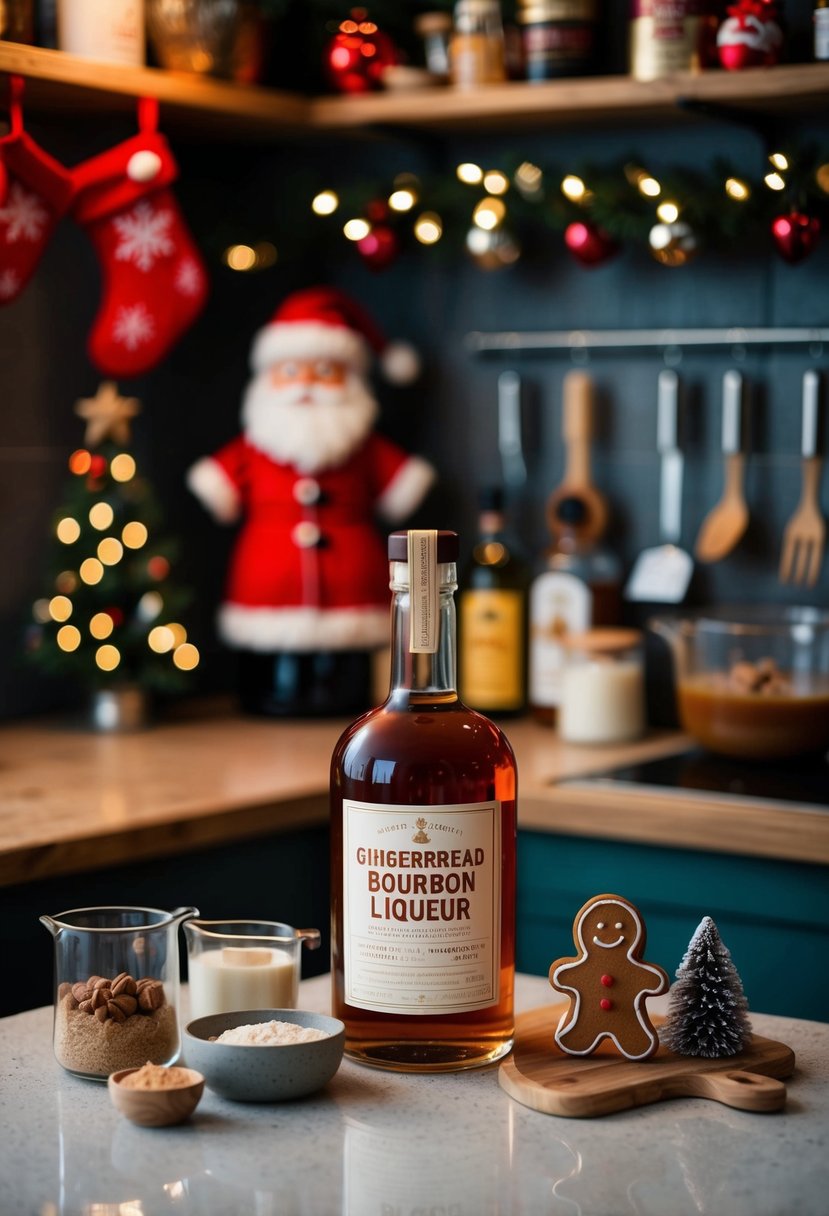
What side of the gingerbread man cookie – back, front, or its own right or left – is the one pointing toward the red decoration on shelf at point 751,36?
back

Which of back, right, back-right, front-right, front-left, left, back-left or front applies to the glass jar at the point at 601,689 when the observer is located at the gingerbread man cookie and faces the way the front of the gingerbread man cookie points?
back

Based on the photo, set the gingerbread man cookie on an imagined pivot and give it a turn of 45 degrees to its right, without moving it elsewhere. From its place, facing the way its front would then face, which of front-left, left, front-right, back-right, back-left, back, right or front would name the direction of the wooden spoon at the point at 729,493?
back-right

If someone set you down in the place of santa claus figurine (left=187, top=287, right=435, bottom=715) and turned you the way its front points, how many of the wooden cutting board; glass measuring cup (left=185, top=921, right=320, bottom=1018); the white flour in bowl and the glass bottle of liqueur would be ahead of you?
4

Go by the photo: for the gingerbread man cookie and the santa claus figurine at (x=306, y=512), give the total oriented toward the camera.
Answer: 2

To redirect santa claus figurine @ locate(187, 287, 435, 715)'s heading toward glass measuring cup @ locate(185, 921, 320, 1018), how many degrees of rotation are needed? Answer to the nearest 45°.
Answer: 0° — it already faces it

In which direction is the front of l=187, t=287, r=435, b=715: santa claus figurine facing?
toward the camera

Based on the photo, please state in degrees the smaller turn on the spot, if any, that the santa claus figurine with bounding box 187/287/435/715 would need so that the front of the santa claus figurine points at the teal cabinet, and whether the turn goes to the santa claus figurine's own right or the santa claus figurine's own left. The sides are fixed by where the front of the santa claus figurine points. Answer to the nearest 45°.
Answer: approximately 45° to the santa claus figurine's own left

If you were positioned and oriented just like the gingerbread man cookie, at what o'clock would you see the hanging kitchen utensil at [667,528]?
The hanging kitchen utensil is roughly at 6 o'clock from the gingerbread man cookie.

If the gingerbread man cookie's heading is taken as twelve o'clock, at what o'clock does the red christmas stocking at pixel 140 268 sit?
The red christmas stocking is roughly at 5 o'clock from the gingerbread man cookie.

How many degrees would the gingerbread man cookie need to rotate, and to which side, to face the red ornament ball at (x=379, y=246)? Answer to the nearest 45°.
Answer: approximately 180°

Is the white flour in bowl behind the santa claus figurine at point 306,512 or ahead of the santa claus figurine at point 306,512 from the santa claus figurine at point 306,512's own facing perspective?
ahead
